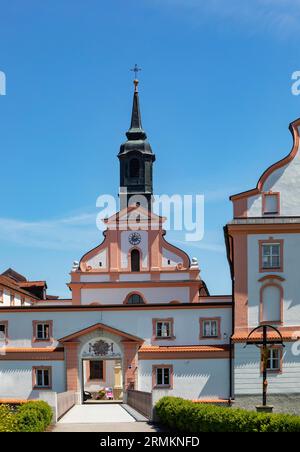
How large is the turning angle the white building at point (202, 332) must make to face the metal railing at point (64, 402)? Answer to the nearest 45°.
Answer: approximately 45° to its right

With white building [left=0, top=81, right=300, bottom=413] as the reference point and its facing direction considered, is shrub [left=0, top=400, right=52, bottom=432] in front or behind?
in front

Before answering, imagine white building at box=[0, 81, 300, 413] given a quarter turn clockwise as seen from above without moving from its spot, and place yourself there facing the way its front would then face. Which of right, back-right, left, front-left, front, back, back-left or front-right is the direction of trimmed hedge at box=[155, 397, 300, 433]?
left

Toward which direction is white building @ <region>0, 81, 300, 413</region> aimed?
toward the camera
